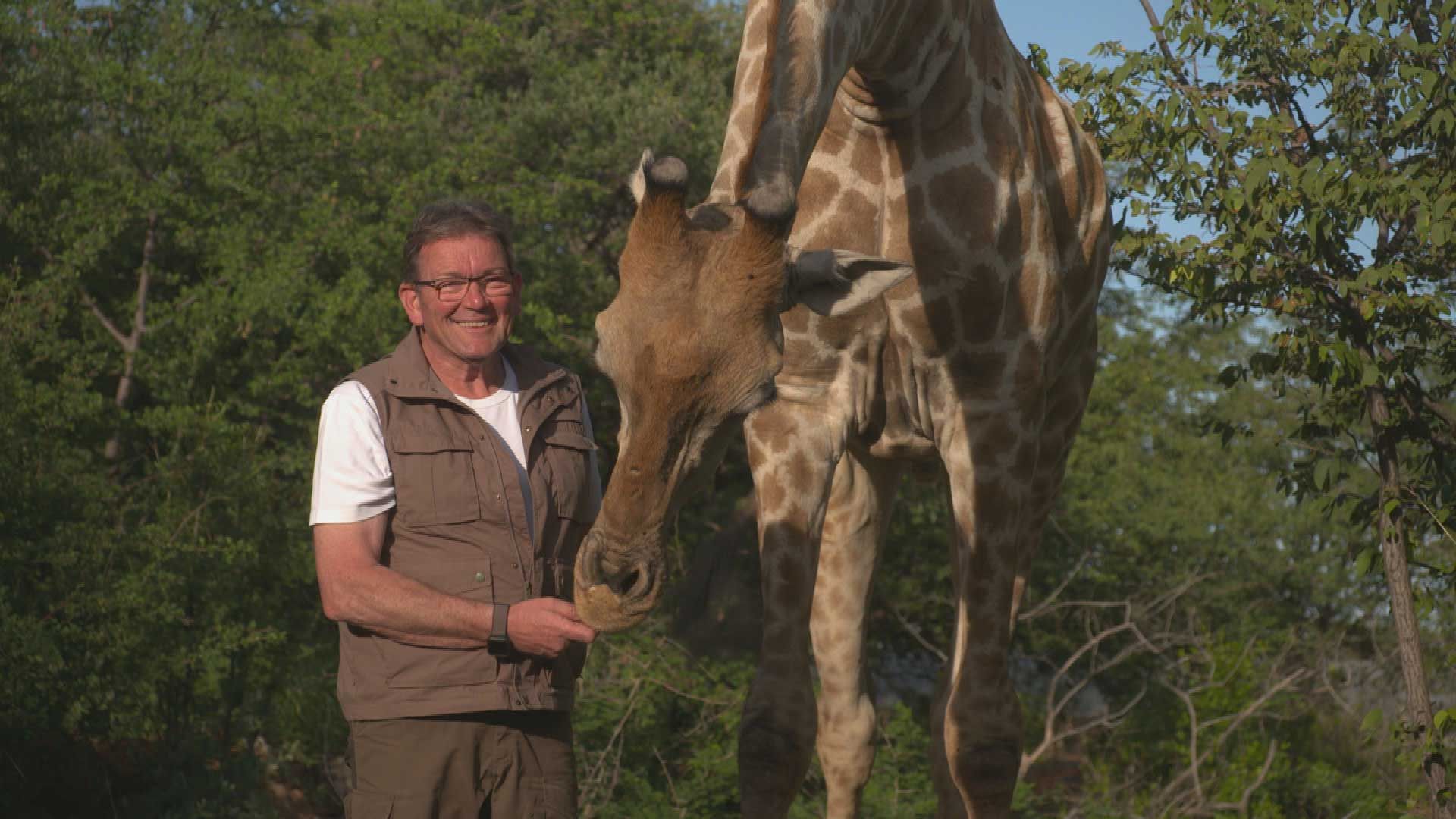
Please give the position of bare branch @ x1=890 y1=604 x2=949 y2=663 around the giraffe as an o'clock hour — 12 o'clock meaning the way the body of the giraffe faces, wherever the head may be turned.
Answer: The bare branch is roughly at 6 o'clock from the giraffe.

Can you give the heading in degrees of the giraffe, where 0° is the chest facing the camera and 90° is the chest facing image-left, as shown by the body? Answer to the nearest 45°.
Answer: approximately 0°

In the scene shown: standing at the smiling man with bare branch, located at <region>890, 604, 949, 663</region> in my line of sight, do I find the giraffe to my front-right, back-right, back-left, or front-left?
front-right

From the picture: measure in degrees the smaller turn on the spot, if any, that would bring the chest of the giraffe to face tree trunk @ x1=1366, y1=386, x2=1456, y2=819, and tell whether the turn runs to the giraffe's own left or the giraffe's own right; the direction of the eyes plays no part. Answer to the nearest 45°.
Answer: approximately 135° to the giraffe's own left

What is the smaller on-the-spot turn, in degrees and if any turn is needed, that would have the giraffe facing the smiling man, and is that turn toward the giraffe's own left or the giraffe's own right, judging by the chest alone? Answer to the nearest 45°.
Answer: approximately 45° to the giraffe's own right

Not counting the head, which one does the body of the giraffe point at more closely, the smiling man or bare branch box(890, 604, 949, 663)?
the smiling man

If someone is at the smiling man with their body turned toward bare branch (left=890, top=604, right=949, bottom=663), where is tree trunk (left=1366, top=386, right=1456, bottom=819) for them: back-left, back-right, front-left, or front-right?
front-right

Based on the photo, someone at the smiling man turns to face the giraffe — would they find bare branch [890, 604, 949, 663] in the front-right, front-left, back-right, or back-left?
front-left
